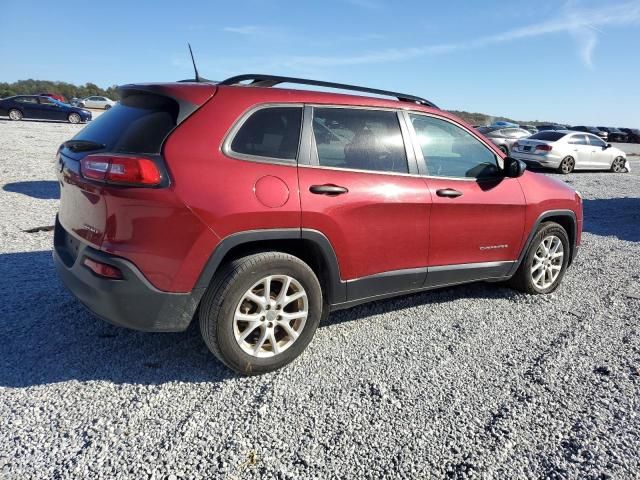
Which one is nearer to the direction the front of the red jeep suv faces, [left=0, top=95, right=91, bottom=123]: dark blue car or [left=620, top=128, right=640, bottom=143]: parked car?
the parked car

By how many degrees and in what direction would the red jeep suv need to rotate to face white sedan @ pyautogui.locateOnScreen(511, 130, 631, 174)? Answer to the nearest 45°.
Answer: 0° — it already faces it

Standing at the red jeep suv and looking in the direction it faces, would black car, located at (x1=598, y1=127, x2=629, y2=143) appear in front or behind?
in front

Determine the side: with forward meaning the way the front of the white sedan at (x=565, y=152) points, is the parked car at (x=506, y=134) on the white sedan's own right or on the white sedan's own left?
on the white sedan's own left

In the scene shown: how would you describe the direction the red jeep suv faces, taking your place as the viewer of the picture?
facing away from the viewer and to the right of the viewer

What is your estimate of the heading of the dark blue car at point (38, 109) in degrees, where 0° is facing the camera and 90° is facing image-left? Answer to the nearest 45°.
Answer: approximately 270°

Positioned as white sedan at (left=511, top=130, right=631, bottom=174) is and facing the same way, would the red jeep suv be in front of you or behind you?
behind

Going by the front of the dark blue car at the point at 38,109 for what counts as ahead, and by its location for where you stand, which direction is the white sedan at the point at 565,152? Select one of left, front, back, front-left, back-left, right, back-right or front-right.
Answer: front-right

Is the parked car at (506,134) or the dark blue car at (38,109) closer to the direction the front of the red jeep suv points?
the parked car

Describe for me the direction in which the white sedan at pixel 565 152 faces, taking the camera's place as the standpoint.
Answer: facing away from the viewer and to the right of the viewer

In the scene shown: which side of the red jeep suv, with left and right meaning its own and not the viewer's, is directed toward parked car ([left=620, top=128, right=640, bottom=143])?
front
